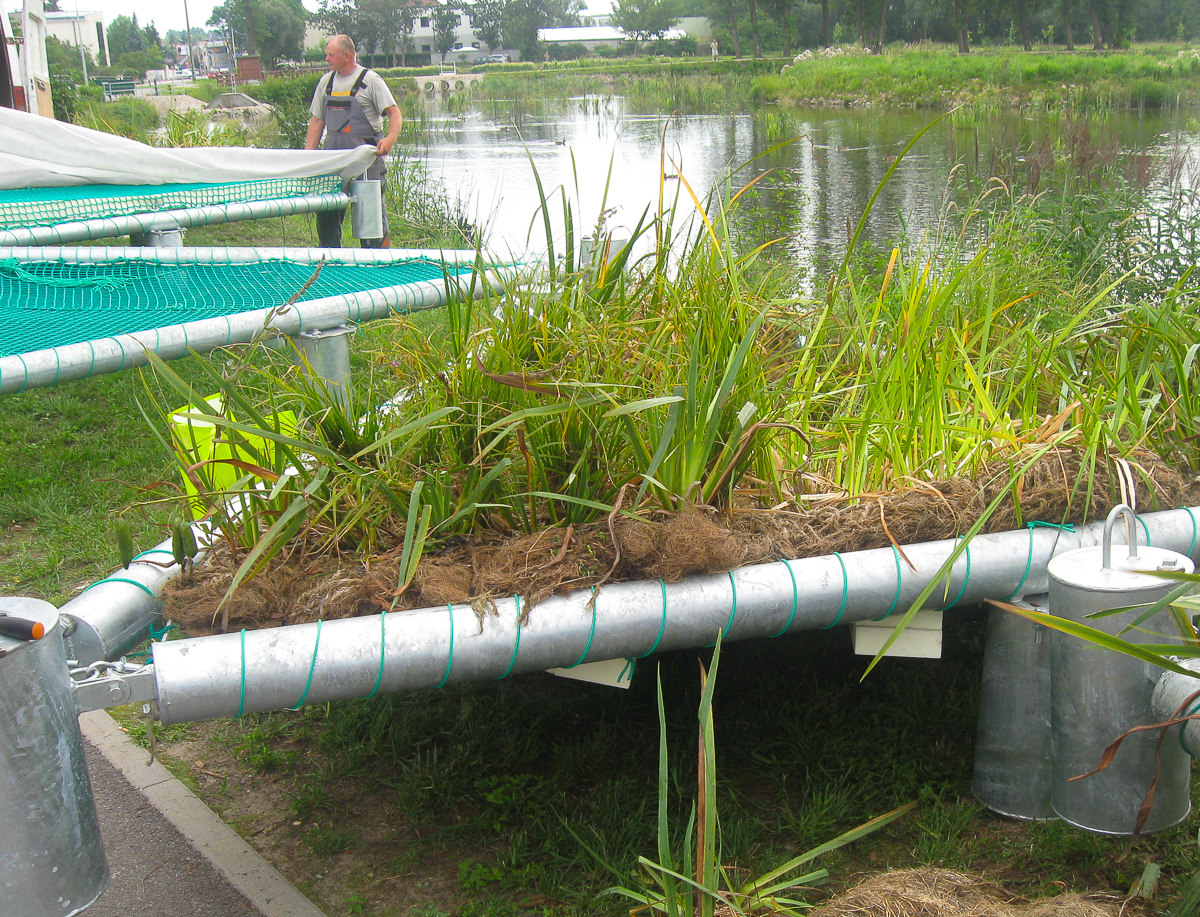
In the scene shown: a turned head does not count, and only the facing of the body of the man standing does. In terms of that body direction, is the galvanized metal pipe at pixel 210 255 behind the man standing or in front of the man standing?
in front

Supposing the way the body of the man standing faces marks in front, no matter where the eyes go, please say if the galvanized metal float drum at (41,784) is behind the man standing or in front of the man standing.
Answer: in front

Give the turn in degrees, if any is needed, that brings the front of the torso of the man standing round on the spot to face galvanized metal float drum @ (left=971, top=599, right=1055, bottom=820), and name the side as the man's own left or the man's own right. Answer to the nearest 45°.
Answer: approximately 45° to the man's own left

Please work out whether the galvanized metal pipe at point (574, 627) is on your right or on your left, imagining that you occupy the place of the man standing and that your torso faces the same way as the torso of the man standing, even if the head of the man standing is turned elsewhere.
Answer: on your left

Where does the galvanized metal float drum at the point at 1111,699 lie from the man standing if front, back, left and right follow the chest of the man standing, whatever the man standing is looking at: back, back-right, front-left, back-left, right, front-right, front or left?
front-left

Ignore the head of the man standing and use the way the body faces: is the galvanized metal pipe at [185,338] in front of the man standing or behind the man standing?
in front

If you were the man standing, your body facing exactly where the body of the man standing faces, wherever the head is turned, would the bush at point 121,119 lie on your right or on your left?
on your right

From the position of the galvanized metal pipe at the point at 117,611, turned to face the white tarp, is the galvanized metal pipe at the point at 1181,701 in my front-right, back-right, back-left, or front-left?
back-right

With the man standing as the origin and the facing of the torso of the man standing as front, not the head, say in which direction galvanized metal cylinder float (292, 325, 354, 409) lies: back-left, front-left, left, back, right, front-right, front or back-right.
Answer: front-left

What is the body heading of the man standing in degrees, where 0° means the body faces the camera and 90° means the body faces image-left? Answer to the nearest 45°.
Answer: approximately 45°
